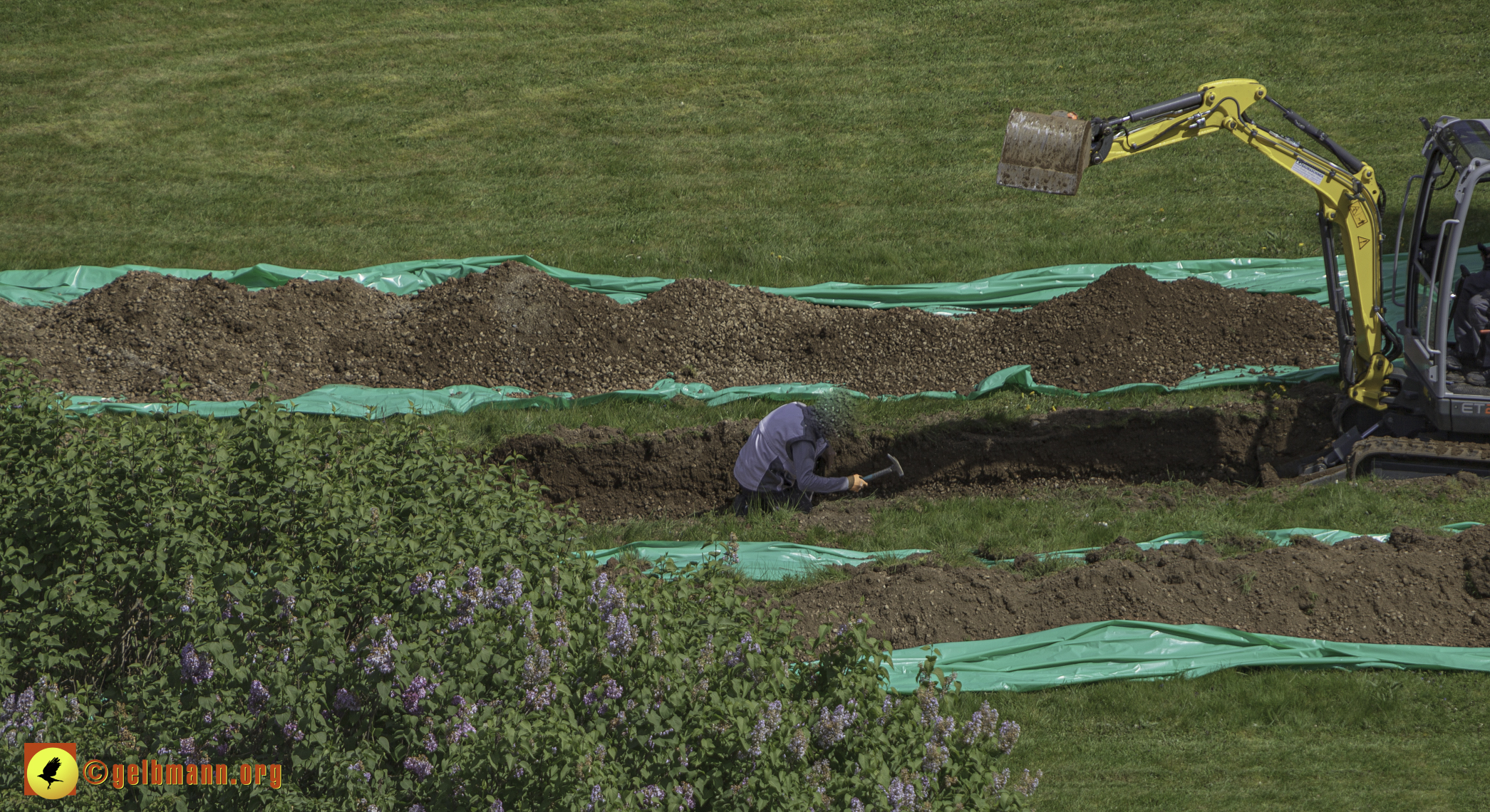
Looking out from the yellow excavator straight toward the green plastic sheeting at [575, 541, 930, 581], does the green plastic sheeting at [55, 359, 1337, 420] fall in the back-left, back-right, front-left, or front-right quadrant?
front-right

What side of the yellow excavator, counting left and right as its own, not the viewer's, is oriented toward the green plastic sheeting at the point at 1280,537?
left

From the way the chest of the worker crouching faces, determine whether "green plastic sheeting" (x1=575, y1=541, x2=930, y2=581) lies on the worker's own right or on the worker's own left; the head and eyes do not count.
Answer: on the worker's own right

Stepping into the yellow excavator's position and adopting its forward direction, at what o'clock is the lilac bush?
The lilac bush is roughly at 10 o'clock from the yellow excavator.

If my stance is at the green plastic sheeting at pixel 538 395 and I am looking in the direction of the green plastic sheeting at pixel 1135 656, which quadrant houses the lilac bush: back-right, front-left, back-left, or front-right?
front-right

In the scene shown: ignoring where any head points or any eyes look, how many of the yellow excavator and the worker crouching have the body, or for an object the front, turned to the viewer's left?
1

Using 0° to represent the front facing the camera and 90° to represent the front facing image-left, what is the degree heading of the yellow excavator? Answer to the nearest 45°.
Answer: approximately 90°

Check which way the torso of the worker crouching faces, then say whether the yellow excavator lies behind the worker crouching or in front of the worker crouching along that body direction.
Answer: in front

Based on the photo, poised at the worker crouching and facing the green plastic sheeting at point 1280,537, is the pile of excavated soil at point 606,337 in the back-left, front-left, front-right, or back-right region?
back-left

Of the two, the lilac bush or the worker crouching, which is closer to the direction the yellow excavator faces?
the worker crouching

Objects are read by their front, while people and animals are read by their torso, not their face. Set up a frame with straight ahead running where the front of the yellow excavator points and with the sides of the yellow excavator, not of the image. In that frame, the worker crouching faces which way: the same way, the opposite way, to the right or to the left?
the opposite way

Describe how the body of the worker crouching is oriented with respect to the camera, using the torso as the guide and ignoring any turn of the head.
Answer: to the viewer's right
